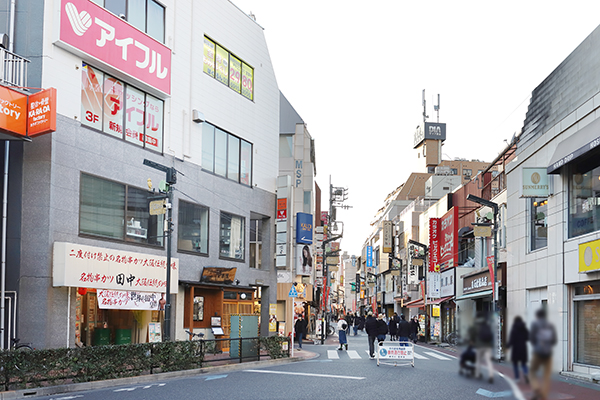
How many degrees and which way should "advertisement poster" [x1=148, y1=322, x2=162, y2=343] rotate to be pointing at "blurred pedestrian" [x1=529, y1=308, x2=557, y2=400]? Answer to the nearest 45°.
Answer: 0° — it already faces them

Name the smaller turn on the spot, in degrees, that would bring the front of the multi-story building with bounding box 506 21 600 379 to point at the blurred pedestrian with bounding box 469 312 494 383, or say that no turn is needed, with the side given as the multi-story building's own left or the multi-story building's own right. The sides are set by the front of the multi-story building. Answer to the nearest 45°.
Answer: approximately 45° to the multi-story building's own left

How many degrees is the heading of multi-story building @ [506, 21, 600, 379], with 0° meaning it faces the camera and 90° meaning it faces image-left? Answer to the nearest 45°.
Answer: approximately 45°

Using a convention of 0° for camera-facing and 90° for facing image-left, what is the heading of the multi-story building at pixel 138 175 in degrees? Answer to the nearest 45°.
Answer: approximately 315°

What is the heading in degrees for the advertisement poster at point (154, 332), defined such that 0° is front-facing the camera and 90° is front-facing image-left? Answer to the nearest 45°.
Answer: approximately 0°
